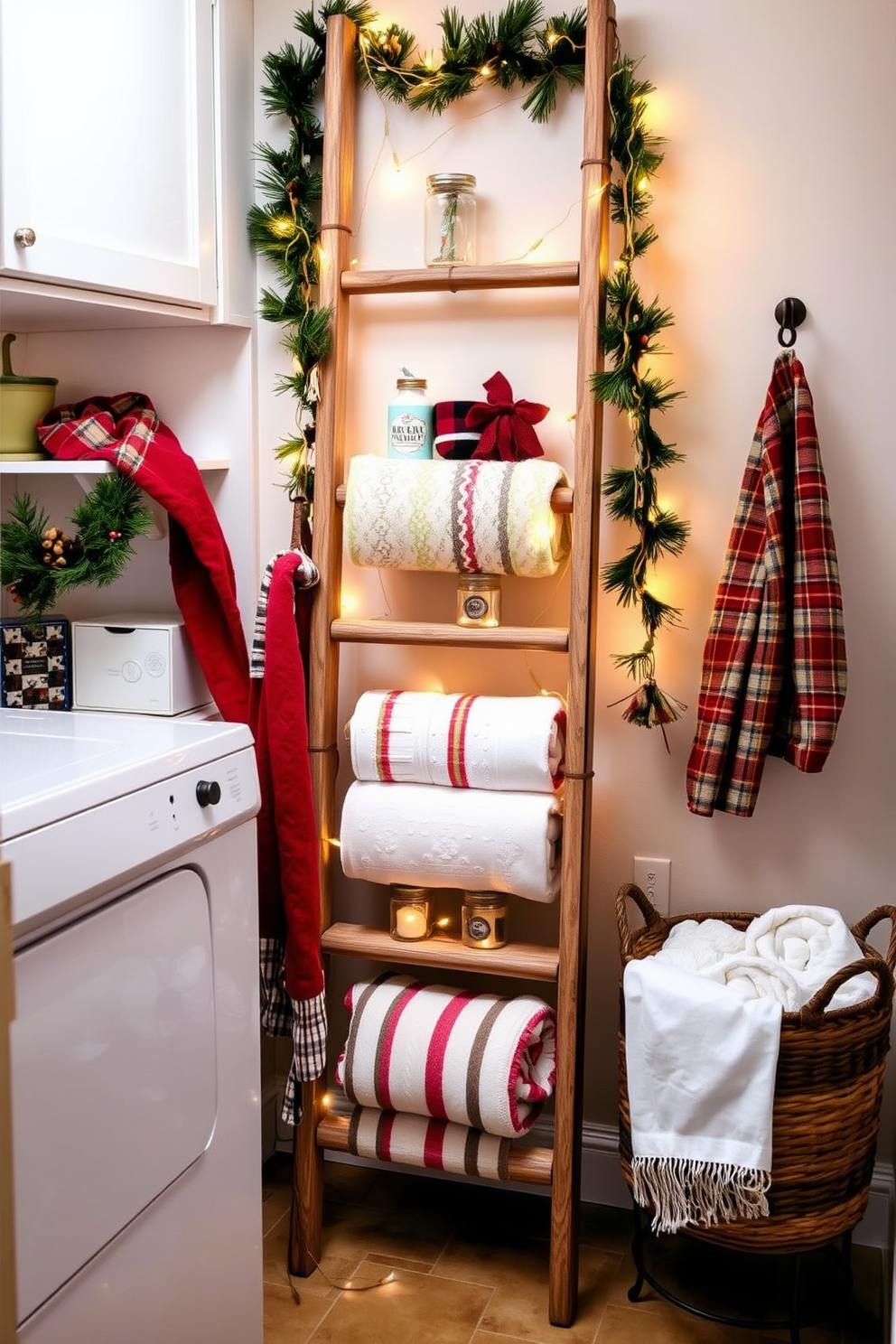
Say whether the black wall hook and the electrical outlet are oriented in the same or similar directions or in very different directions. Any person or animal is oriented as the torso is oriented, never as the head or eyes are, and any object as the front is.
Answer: same or similar directions

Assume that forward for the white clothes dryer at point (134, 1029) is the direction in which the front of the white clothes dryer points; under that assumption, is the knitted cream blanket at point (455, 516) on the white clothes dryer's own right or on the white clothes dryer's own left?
on the white clothes dryer's own left

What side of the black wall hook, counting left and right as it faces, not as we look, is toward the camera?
front

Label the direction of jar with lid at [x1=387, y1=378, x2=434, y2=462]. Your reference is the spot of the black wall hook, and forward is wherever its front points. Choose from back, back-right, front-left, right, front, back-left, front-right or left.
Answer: right

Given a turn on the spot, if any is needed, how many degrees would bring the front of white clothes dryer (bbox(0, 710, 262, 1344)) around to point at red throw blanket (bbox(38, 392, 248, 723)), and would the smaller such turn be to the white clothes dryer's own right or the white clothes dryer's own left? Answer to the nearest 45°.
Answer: approximately 135° to the white clothes dryer's own left

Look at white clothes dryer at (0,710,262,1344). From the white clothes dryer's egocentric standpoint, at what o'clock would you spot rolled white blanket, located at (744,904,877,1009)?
The rolled white blanket is roughly at 10 o'clock from the white clothes dryer.

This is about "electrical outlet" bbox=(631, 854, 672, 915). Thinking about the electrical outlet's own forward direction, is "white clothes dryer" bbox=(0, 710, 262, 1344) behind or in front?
in front

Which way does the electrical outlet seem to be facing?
toward the camera

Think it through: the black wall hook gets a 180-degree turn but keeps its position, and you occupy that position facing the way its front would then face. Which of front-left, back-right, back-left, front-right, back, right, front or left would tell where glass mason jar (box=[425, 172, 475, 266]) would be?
left

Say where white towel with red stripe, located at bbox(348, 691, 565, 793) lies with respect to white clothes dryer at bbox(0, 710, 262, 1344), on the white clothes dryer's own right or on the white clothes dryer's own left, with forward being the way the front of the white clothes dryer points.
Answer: on the white clothes dryer's own left

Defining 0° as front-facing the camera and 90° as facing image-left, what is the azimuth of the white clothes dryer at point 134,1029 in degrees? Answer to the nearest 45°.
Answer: approximately 315°

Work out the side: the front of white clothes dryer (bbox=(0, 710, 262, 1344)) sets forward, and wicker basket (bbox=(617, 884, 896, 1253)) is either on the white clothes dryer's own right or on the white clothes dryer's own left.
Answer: on the white clothes dryer's own left

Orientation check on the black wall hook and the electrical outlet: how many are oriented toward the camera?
2

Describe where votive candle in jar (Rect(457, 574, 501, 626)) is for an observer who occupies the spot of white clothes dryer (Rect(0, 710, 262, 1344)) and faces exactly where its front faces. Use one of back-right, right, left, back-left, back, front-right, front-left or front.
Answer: left
